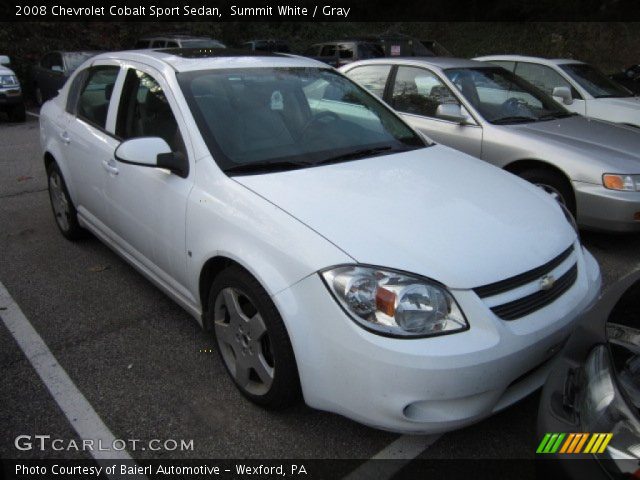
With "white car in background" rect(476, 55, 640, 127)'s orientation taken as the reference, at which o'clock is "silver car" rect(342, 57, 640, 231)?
The silver car is roughly at 2 o'clock from the white car in background.

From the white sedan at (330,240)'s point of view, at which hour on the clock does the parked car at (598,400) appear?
The parked car is roughly at 12 o'clock from the white sedan.

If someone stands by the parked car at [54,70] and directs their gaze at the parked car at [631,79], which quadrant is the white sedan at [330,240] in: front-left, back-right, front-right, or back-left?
front-right

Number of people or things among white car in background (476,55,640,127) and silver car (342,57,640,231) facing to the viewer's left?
0

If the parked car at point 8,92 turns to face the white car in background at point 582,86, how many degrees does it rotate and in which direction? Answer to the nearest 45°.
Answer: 0° — it already faces it

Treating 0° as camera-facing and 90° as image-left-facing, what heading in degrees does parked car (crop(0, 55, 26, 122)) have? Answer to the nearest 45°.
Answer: approximately 315°

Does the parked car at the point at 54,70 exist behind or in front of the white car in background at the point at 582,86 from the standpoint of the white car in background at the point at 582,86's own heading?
behind

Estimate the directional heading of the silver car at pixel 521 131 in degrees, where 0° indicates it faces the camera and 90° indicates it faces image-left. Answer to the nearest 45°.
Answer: approximately 315°

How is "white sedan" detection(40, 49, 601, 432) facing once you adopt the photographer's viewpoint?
facing the viewer and to the right of the viewer

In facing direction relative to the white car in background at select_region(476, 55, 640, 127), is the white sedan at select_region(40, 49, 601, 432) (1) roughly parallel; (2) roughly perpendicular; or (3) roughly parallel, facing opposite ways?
roughly parallel

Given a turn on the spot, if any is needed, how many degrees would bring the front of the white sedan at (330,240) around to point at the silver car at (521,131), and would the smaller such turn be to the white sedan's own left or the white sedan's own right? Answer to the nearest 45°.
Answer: approximately 90° to the white sedan's own left

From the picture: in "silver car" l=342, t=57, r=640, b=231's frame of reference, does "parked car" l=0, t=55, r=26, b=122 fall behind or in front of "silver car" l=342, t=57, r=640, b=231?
behind

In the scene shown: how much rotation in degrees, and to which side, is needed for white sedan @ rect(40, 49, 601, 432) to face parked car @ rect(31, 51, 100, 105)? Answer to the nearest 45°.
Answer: approximately 180°
